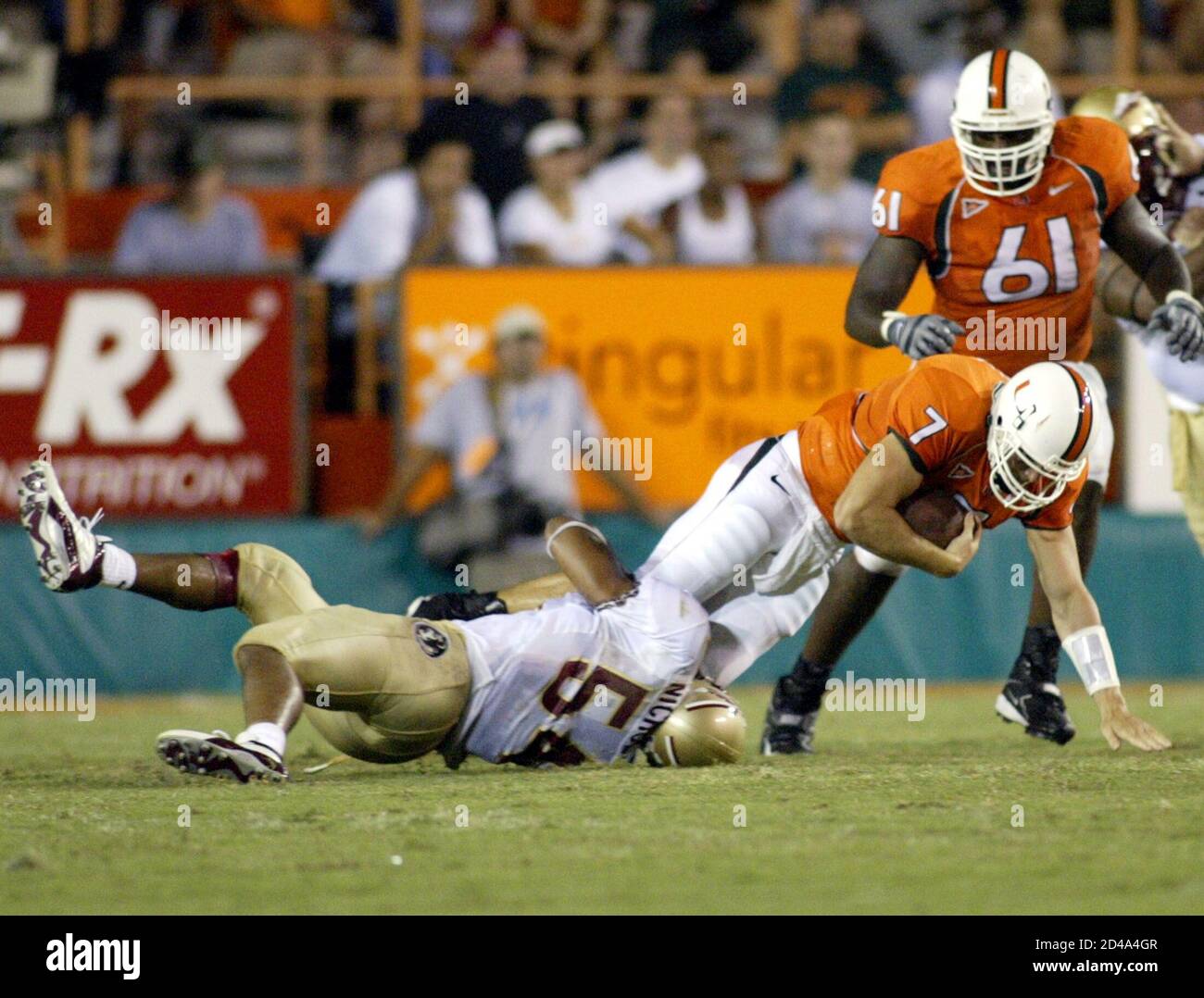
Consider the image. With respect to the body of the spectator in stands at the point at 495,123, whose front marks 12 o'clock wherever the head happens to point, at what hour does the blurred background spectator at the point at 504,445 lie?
The blurred background spectator is roughly at 12 o'clock from the spectator in stands.

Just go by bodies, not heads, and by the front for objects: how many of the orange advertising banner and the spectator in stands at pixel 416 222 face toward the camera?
2

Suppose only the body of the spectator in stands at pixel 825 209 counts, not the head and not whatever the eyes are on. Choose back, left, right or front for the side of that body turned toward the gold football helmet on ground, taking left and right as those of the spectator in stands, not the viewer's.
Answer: front

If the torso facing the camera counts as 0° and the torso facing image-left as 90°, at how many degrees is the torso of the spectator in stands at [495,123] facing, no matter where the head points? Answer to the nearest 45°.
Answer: approximately 0°

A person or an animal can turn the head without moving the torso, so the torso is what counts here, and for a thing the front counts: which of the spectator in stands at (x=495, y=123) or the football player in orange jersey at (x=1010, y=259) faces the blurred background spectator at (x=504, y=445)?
the spectator in stands

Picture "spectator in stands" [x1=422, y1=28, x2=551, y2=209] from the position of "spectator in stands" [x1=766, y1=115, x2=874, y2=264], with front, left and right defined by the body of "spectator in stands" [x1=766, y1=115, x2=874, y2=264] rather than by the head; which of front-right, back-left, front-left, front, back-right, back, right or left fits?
right
